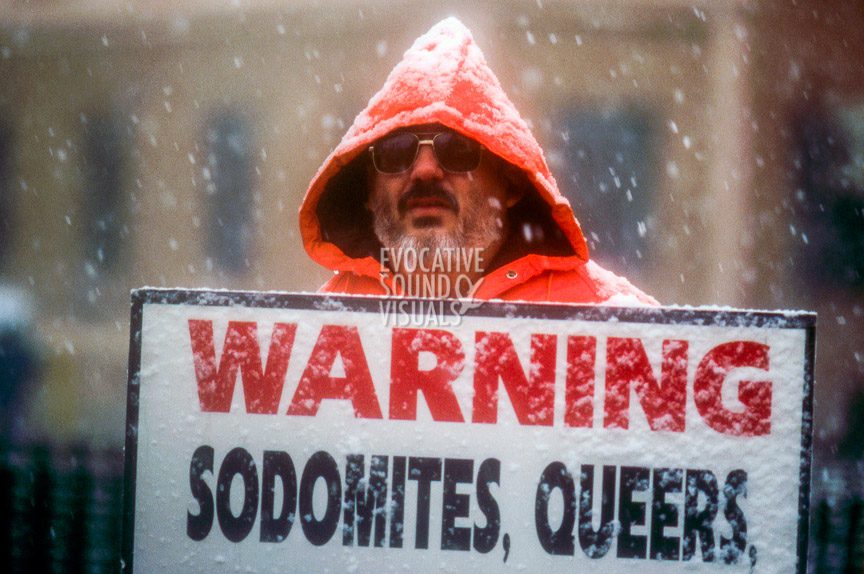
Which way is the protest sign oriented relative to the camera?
toward the camera
